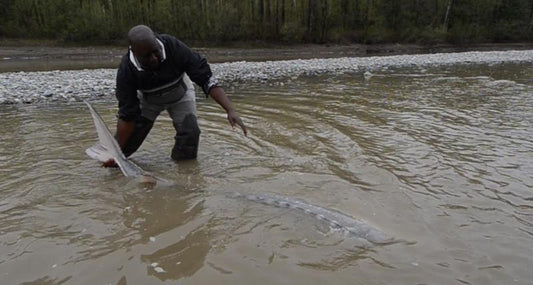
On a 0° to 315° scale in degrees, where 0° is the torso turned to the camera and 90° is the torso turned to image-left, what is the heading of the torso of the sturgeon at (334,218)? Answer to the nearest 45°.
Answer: approximately 315°

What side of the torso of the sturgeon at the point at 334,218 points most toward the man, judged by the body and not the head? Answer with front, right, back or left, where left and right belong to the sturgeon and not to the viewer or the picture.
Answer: back

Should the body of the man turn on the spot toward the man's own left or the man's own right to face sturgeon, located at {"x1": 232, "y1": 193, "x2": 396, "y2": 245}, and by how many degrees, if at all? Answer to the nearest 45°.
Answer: approximately 45° to the man's own left
